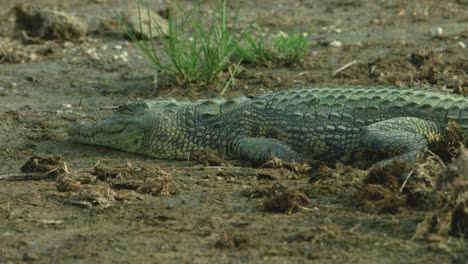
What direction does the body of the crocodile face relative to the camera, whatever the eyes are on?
to the viewer's left

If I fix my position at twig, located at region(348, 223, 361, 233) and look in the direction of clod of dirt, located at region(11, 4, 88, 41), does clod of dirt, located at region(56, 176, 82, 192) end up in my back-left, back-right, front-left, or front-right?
front-left

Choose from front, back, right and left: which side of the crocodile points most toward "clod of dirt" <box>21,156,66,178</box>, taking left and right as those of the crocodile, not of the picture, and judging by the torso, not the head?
front

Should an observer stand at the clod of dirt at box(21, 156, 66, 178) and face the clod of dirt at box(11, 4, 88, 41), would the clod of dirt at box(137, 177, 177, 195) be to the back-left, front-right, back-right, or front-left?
back-right

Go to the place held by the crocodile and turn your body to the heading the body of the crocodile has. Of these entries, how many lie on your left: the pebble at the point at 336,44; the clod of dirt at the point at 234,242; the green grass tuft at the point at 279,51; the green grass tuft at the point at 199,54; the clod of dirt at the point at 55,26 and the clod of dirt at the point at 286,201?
2

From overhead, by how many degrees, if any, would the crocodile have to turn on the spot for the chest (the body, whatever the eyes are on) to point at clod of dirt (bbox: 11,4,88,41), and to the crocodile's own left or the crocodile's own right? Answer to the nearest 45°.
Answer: approximately 45° to the crocodile's own right

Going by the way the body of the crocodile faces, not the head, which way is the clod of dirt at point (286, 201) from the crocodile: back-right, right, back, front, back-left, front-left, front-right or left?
left

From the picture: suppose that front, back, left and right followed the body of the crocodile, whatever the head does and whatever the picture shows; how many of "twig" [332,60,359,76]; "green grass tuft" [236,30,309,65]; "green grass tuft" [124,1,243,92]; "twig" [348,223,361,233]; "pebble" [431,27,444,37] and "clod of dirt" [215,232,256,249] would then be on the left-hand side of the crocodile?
2

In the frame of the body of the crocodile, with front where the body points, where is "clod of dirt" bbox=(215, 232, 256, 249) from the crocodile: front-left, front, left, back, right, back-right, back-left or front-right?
left

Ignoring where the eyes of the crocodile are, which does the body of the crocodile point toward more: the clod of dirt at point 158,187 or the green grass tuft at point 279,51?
the clod of dirt

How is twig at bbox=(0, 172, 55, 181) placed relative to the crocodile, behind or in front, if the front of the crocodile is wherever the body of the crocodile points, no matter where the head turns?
in front

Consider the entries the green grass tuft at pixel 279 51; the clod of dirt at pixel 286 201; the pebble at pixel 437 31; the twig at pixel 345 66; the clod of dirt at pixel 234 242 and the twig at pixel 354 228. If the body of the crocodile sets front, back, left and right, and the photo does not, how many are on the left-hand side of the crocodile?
3

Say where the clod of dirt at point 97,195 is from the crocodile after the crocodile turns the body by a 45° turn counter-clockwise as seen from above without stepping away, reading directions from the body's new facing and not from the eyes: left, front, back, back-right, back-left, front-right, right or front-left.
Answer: front

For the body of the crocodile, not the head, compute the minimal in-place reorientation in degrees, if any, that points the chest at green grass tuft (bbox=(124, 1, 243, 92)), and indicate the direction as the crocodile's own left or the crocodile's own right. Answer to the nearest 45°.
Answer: approximately 45° to the crocodile's own right

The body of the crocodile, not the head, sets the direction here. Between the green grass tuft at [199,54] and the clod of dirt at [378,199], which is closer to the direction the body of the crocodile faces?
the green grass tuft

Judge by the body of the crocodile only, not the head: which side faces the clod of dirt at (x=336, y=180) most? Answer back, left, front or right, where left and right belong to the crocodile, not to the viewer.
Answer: left

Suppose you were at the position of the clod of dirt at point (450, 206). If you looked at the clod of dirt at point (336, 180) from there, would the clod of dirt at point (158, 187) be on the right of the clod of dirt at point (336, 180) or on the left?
left

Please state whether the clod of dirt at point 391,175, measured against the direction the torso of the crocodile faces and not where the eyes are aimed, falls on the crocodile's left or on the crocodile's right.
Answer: on the crocodile's left

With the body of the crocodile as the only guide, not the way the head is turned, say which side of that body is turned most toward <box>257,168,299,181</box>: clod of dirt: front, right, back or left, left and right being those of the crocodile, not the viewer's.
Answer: left

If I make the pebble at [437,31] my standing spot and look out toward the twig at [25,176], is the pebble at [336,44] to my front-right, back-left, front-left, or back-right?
front-right
